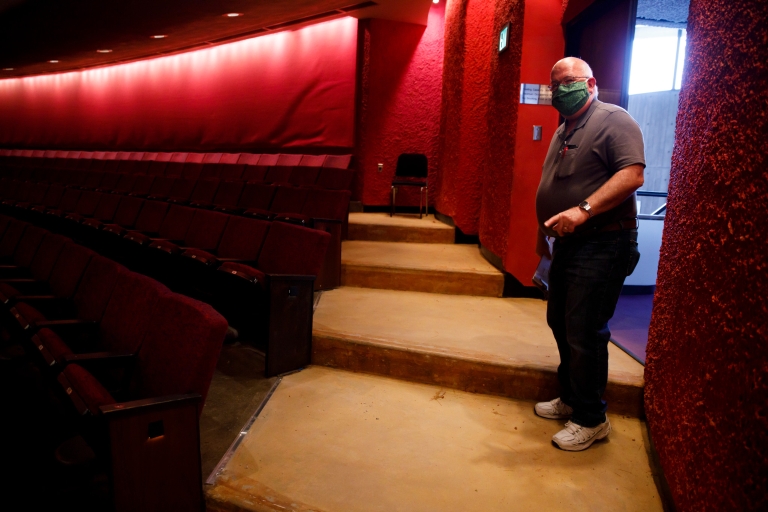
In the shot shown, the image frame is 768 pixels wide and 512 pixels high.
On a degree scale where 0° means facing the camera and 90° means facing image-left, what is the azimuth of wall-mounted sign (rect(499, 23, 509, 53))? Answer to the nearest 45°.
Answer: approximately 45°

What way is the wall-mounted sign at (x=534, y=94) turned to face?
toward the camera

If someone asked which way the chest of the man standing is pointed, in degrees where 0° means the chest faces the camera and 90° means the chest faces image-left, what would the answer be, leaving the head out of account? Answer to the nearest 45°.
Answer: approximately 45°

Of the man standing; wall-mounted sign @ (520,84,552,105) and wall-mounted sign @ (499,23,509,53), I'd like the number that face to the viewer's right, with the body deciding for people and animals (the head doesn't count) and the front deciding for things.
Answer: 0

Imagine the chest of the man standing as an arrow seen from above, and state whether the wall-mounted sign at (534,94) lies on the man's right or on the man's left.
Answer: on the man's right

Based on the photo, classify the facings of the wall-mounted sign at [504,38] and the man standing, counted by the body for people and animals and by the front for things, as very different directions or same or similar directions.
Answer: same or similar directions

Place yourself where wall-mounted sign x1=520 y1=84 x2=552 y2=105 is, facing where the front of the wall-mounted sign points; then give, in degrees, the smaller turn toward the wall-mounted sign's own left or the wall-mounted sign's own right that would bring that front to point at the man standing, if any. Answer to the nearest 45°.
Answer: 0° — it already faces them
